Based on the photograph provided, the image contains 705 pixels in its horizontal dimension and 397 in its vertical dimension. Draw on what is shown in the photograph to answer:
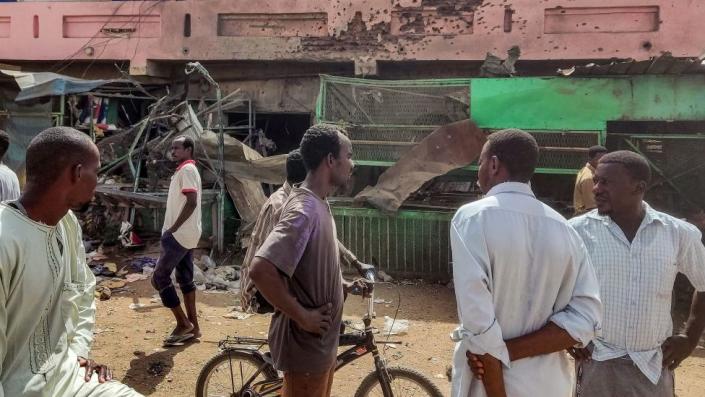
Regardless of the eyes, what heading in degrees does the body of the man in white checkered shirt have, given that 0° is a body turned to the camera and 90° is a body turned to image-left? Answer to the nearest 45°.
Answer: approximately 0°

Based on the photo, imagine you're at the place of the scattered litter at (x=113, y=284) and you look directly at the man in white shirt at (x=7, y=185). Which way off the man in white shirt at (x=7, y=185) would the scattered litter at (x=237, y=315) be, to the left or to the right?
left

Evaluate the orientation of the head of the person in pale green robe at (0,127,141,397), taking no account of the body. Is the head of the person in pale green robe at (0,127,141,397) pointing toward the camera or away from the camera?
away from the camera

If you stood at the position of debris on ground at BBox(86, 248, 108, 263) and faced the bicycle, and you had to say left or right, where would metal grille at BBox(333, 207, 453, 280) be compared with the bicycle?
left

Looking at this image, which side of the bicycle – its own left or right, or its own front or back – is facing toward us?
right

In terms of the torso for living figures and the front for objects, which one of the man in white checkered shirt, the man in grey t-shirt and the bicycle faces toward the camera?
the man in white checkered shirt

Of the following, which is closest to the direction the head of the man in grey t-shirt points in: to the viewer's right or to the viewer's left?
to the viewer's right

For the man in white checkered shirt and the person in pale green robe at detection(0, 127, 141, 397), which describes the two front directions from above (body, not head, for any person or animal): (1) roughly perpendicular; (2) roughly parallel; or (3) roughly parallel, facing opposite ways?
roughly perpendicular
